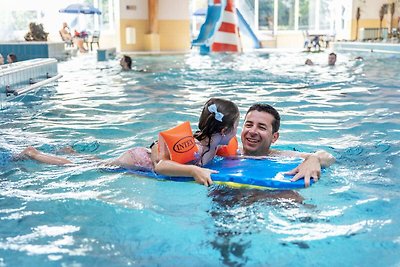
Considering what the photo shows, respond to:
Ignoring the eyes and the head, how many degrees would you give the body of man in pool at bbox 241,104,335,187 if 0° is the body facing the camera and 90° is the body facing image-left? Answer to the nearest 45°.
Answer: approximately 45°

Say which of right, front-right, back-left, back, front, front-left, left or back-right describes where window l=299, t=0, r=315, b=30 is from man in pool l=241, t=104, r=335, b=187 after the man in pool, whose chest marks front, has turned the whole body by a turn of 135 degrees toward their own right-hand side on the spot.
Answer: front

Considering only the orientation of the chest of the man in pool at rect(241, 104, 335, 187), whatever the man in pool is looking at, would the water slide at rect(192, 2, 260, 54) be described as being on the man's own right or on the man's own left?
on the man's own right

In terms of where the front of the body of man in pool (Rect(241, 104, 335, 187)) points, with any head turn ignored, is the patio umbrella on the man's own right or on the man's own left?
on the man's own right

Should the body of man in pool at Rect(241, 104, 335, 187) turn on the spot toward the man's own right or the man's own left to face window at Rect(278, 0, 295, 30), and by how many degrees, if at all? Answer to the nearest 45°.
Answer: approximately 135° to the man's own right

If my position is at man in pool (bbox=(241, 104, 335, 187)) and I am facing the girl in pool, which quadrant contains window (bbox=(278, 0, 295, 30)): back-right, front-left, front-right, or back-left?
back-right
